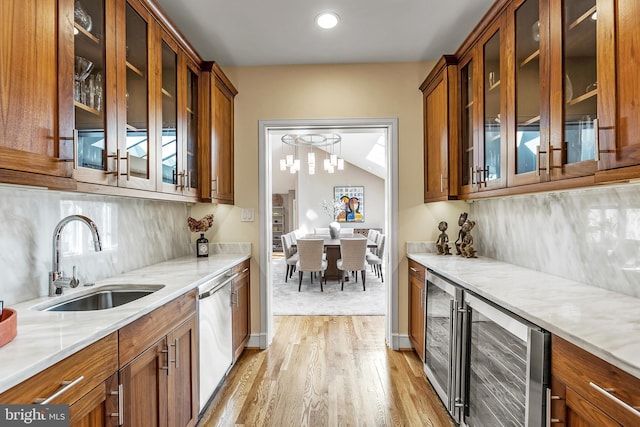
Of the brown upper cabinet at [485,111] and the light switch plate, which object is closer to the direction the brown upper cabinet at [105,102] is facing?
the brown upper cabinet

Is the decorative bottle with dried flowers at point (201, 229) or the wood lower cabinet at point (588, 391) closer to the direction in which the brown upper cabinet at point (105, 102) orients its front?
the wood lower cabinet

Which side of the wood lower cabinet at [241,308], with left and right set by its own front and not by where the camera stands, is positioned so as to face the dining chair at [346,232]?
left

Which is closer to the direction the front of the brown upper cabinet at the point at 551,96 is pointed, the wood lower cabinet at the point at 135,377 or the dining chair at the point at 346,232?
the wood lower cabinet

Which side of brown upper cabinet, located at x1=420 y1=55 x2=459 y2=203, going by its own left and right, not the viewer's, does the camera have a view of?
left

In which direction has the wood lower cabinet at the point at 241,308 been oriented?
to the viewer's right

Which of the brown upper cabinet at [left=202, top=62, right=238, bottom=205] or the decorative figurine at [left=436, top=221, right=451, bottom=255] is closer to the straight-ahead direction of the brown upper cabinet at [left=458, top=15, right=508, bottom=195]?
the brown upper cabinet

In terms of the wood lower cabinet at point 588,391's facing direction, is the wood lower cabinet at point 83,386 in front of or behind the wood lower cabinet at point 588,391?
in front

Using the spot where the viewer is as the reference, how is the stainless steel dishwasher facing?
facing to the right of the viewer

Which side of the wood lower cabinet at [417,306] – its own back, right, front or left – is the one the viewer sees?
left
